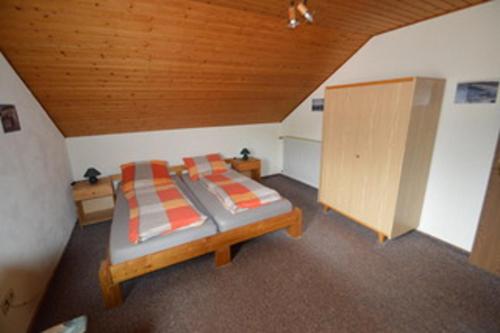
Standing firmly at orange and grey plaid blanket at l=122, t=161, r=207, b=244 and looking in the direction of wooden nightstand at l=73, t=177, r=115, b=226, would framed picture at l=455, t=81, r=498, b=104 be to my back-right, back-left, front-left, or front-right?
back-right

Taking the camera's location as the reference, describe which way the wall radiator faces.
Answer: facing the viewer and to the left of the viewer

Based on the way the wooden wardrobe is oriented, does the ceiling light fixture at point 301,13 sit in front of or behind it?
in front

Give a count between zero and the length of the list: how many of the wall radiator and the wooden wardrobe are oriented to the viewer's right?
0

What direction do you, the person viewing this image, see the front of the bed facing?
facing the viewer and to the right of the viewer

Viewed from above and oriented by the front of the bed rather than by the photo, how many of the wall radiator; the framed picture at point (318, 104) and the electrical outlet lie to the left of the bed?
2

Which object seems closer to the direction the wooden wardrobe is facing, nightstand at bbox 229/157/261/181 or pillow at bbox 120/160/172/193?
the pillow

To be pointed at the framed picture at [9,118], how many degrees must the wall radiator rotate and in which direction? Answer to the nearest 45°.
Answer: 0° — it already faces it

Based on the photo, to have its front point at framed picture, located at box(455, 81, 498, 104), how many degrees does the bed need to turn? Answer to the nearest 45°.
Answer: approximately 45° to its left

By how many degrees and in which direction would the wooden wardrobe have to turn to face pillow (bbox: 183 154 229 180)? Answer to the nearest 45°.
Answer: approximately 45° to its right

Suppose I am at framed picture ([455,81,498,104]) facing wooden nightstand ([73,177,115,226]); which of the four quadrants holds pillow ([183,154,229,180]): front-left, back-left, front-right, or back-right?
front-right

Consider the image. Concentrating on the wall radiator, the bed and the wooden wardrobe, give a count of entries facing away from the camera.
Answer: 0

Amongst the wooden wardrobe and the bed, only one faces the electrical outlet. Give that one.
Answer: the wooden wardrobe

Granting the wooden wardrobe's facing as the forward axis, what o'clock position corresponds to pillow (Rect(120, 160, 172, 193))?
The pillow is roughly at 1 o'clock from the wooden wardrobe.

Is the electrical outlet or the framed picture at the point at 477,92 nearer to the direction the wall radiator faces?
the electrical outlet
